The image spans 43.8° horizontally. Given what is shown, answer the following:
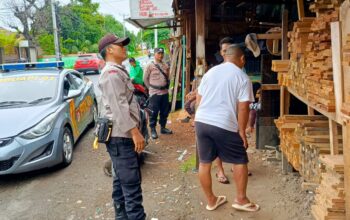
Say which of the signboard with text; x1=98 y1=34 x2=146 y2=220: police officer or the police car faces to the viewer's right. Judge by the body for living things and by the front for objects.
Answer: the police officer

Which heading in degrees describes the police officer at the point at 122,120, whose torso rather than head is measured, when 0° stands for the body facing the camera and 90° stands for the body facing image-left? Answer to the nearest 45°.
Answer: approximately 270°

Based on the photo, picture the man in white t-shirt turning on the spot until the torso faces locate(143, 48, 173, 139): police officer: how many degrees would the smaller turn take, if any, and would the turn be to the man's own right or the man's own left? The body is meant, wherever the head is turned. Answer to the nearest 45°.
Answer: approximately 45° to the man's own left

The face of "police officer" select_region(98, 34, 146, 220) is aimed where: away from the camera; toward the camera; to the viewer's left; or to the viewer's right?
to the viewer's right

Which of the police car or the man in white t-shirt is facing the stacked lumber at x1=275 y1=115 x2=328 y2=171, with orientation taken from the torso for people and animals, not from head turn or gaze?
the man in white t-shirt

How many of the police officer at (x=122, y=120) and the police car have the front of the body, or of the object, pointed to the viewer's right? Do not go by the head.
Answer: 1

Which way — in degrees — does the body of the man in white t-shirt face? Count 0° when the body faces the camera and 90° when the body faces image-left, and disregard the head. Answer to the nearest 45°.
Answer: approximately 225°

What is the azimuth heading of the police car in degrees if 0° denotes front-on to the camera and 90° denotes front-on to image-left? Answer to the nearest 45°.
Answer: approximately 45°
